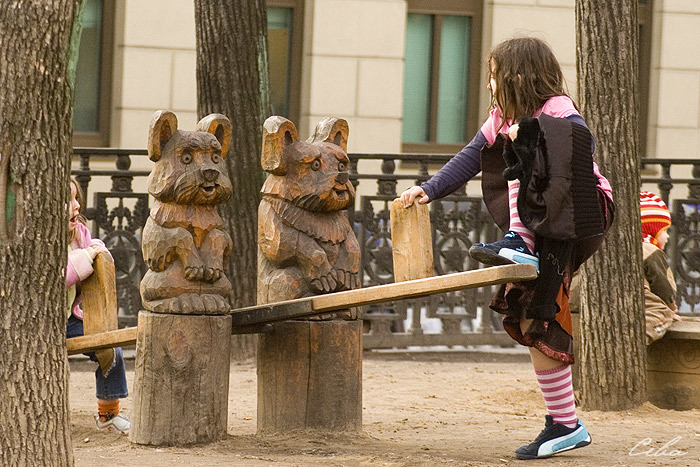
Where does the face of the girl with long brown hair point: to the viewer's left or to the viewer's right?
to the viewer's left

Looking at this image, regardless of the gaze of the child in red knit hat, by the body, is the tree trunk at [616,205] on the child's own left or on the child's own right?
on the child's own right

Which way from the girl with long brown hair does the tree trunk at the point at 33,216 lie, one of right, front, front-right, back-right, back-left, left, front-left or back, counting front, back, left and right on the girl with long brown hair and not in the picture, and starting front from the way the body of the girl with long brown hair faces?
front-left

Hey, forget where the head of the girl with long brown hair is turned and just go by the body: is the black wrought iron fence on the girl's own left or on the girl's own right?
on the girl's own right

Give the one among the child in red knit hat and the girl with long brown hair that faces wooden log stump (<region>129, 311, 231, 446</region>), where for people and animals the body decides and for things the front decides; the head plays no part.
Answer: the girl with long brown hair

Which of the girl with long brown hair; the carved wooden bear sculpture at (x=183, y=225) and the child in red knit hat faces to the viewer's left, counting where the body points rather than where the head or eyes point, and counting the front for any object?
the girl with long brown hair

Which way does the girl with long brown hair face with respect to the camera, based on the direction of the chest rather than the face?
to the viewer's left

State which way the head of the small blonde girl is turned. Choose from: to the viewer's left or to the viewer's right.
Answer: to the viewer's right

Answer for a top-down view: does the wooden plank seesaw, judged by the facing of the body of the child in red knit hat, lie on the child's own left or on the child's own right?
on the child's own right

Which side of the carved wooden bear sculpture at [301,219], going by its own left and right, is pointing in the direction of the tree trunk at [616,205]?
left
